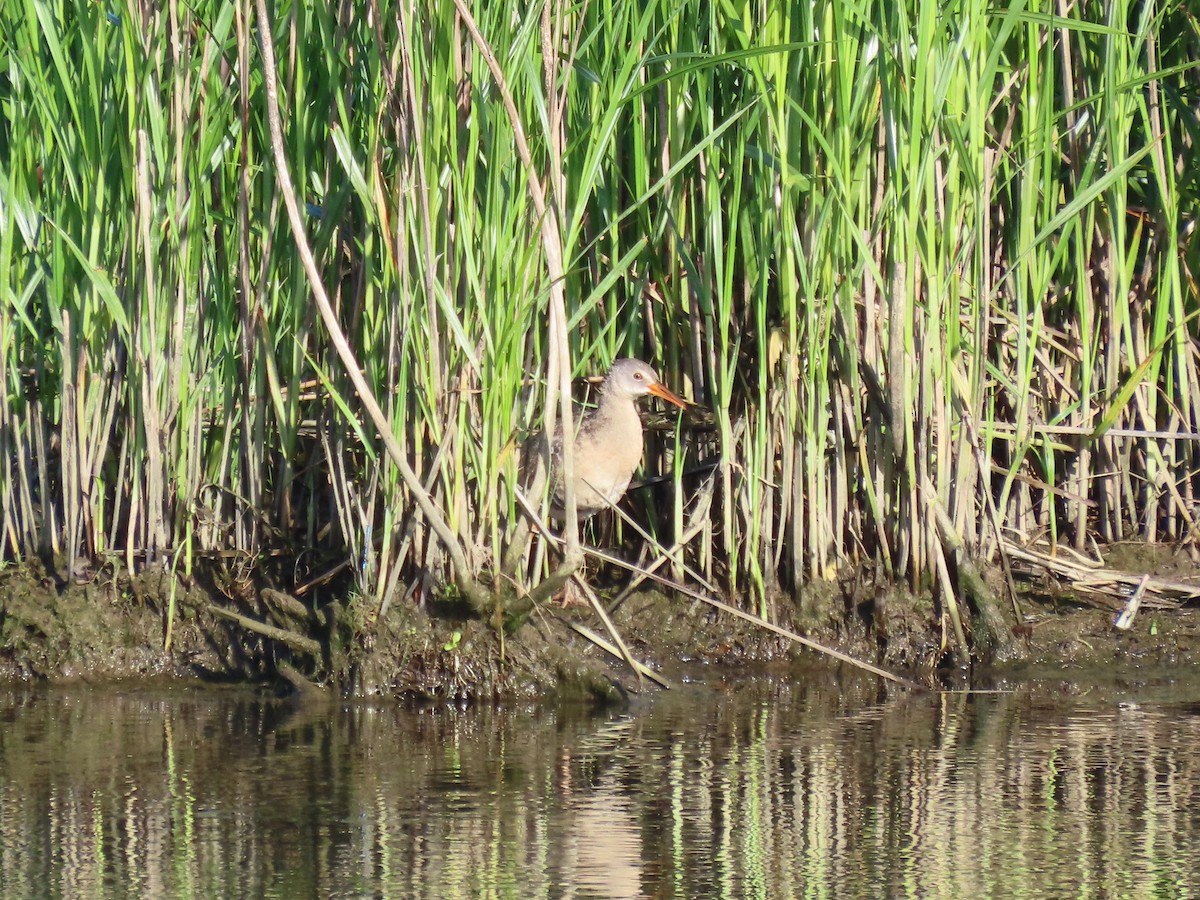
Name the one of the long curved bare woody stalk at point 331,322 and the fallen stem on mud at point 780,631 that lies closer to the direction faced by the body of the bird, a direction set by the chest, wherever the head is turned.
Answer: the fallen stem on mud

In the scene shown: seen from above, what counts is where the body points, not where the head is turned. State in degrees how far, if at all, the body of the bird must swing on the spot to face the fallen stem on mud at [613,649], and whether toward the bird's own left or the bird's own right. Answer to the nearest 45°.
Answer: approximately 45° to the bird's own right

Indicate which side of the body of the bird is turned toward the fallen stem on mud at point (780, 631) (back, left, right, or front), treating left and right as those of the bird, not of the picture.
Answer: front

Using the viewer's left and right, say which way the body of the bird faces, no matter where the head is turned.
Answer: facing the viewer and to the right of the viewer

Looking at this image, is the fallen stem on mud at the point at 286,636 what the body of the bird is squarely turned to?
no

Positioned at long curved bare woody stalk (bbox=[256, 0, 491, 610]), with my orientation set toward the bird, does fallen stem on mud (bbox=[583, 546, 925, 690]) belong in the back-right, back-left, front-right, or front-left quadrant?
front-right
